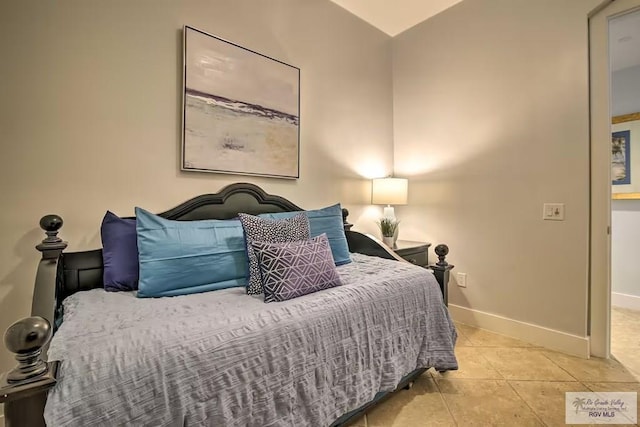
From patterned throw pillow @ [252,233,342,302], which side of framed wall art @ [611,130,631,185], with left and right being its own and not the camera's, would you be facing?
front

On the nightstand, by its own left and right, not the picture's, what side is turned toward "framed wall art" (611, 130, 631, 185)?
left

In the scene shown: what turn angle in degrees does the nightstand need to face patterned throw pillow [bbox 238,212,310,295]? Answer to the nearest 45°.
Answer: approximately 90° to its right

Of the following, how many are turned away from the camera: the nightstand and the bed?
0

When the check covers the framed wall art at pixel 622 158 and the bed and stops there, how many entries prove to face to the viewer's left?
0

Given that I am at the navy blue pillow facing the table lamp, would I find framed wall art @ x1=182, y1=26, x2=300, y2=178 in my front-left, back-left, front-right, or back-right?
front-left

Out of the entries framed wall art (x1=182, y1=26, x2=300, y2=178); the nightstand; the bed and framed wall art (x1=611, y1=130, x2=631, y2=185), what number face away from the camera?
0

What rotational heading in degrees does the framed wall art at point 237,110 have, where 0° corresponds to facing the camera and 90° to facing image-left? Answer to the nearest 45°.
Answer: approximately 315°

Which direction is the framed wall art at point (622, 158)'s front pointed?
toward the camera

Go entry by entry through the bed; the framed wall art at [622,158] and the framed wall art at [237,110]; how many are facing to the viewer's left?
0

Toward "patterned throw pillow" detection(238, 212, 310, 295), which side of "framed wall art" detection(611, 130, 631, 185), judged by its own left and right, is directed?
front

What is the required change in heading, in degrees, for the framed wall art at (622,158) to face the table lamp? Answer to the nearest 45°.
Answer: approximately 45° to its right

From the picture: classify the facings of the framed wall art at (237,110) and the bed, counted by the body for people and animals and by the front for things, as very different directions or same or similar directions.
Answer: same or similar directions

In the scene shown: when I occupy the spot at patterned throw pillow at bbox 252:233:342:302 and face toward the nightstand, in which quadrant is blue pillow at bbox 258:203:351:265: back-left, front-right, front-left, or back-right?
front-left

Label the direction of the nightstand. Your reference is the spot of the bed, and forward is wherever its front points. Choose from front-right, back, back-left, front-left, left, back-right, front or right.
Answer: left
